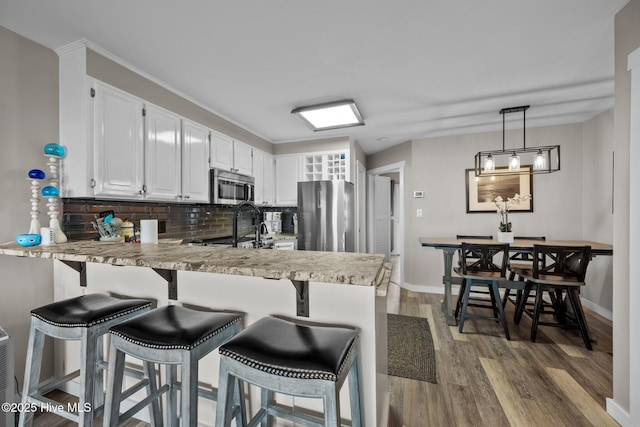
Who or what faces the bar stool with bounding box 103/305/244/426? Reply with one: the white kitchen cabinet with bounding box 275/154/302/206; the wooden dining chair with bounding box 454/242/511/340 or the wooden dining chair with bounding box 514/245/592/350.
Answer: the white kitchen cabinet

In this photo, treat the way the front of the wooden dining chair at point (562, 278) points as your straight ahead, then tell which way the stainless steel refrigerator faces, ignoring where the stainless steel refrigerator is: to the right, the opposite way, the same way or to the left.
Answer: the opposite way

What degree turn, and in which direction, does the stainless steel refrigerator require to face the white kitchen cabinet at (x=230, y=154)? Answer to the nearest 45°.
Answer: approximately 90° to its right

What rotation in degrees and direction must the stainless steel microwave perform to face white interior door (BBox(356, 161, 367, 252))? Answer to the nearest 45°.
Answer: approximately 90° to its left

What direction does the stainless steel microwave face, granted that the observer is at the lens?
facing the viewer and to the right of the viewer

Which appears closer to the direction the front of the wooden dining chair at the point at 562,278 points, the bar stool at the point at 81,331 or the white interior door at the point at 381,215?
the white interior door

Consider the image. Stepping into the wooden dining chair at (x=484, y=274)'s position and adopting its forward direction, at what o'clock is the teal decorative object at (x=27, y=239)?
The teal decorative object is roughly at 9 o'clock from the wooden dining chair.

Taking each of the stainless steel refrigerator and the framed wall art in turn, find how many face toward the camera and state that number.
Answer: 2

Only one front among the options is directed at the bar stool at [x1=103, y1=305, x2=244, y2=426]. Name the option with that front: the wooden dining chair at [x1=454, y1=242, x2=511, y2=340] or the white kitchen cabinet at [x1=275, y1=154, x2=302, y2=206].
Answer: the white kitchen cabinet

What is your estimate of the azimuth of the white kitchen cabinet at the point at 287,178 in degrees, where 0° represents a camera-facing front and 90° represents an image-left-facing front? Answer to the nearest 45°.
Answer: approximately 0°

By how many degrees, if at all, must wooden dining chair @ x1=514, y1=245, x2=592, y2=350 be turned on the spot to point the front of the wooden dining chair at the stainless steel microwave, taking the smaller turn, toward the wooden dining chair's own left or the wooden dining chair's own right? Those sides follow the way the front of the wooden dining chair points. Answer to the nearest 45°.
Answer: approximately 90° to the wooden dining chair's own left

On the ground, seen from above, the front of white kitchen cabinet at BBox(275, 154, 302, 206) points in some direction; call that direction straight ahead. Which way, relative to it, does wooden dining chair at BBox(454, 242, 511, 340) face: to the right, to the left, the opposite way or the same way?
the opposite way

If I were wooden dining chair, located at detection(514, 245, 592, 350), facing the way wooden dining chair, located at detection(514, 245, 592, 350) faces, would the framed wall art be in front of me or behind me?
in front

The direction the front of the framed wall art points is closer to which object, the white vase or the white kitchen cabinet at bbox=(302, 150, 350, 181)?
the white vase

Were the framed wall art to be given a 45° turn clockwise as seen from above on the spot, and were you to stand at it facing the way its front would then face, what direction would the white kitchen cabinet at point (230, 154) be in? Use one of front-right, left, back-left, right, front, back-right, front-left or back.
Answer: front

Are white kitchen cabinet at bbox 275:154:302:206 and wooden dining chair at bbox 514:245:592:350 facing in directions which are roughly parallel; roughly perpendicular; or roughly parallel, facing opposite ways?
roughly parallel, facing opposite ways

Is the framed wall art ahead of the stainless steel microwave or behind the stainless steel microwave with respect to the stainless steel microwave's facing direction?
ahead

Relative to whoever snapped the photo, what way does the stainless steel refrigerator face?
facing the viewer

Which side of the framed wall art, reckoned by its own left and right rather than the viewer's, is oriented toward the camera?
front
